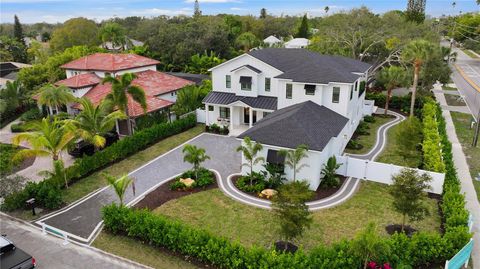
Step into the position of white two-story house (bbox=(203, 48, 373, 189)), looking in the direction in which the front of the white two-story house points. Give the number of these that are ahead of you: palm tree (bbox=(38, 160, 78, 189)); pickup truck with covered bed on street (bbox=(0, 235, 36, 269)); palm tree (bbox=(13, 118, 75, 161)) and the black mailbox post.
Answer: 4

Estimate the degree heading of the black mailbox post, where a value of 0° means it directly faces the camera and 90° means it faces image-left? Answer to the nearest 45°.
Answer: approximately 45°

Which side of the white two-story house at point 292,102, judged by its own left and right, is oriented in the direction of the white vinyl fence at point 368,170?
left

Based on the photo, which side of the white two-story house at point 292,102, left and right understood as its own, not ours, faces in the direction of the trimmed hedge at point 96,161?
front

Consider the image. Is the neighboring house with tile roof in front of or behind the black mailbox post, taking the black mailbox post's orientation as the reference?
behind

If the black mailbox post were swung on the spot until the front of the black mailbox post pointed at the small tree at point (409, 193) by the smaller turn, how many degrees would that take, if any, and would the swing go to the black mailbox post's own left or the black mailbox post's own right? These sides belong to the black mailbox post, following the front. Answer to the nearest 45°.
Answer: approximately 90° to the black mailbox post's own left

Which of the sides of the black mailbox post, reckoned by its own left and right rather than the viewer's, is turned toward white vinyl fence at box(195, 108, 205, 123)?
back

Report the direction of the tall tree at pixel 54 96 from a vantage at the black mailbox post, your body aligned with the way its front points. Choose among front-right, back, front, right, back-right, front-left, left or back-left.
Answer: back-right

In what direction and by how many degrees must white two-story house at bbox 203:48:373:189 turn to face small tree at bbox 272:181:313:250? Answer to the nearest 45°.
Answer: approximately 45° to its left

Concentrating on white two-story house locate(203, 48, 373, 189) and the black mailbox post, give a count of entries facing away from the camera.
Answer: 0

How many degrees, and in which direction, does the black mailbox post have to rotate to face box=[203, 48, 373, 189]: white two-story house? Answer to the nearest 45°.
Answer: approximately 135° to its left

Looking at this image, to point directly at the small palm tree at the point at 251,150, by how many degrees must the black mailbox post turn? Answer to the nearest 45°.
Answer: approximately 135° to its left

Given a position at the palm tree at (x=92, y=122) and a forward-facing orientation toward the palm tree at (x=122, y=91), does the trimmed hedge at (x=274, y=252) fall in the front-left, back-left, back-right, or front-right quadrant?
back-right

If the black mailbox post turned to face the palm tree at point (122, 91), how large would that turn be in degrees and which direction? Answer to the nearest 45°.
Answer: approximately 180°

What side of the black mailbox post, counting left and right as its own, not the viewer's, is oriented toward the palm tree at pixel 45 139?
back

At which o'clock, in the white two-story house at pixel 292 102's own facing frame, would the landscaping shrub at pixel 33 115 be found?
The landscaping shrub is roughly at 2 o'clock from the white two-story house.

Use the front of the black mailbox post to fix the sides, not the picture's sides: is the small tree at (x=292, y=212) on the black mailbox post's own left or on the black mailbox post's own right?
on the black mailbox post's own left
